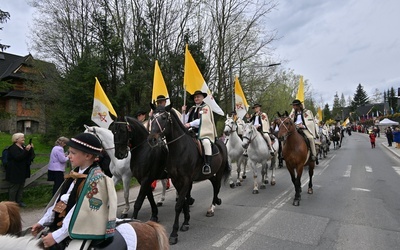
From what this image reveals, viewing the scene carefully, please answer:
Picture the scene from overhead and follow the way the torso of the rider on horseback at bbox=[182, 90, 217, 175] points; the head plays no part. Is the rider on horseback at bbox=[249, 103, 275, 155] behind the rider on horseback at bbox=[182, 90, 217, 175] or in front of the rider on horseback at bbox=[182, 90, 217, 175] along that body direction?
behind

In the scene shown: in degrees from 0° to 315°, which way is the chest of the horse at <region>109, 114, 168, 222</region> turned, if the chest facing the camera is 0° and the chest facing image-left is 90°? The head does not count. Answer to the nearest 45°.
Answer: approximately 45°

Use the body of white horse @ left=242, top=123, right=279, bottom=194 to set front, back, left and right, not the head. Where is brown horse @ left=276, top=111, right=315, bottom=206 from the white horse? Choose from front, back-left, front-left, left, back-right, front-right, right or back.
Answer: left

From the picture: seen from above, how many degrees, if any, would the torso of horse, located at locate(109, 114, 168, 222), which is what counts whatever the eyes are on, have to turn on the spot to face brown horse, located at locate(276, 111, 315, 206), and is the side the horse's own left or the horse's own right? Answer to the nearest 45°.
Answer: approximately 135° to the horse's own left

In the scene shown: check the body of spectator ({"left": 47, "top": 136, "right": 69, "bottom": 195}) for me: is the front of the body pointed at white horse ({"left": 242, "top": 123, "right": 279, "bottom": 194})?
yes

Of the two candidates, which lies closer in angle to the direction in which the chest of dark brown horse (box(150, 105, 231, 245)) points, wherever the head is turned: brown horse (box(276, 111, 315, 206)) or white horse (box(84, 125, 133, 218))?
the white horse

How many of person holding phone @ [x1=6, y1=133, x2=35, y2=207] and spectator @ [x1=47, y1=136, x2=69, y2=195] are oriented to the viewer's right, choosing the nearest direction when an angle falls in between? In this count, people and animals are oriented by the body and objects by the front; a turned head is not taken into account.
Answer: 2

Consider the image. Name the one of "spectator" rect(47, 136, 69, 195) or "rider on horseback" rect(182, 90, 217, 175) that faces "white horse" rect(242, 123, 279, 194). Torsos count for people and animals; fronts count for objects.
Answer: the spectator

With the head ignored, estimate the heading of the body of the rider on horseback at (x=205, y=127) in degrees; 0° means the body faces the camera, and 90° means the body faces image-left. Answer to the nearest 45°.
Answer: approximately 45°

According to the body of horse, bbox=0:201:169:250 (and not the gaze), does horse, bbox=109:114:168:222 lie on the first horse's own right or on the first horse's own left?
on the first horse's own right

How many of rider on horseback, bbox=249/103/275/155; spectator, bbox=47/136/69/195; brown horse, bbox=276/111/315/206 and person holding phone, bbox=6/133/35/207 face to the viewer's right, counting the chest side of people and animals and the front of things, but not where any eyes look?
2

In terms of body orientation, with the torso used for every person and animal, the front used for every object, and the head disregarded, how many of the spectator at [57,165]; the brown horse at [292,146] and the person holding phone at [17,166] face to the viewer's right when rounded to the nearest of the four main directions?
2

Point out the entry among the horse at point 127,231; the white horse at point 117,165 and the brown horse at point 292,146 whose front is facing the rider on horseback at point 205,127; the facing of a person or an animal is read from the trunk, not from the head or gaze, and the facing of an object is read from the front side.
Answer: the brown horse
